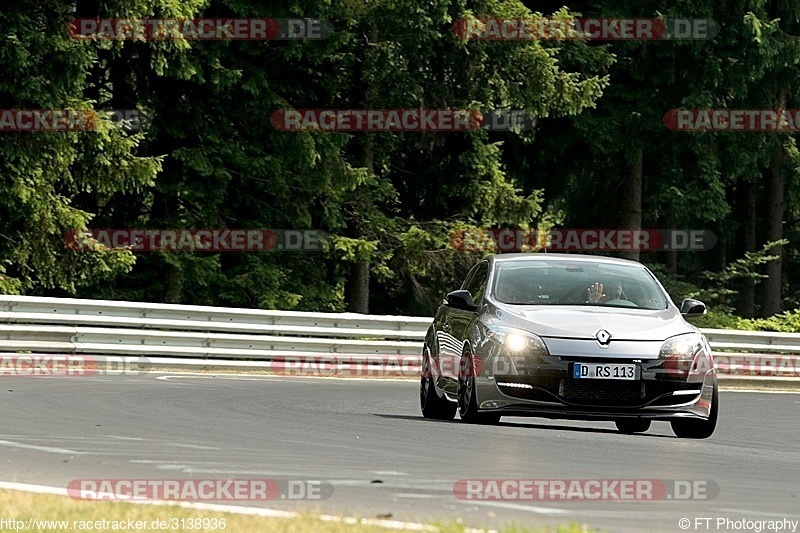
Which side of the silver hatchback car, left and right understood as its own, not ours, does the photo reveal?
front

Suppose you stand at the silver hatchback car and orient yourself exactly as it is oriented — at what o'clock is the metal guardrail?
The metal guardrail is roughly at 5 o'clock from the silver hatchback car.
